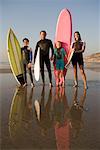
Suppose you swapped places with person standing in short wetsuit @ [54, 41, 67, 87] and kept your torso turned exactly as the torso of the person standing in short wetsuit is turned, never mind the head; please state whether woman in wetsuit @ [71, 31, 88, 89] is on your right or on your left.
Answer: on your left

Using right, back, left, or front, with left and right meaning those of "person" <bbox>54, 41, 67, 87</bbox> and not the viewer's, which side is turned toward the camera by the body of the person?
front

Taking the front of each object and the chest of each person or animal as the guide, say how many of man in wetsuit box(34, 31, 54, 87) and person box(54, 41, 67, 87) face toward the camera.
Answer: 2

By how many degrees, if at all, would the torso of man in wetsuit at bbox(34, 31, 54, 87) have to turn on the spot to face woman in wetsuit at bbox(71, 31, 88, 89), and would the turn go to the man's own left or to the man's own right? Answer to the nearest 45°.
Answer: approximately 90° to the man's own left

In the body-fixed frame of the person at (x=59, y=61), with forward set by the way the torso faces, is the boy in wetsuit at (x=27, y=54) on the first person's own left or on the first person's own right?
on the first person's own right

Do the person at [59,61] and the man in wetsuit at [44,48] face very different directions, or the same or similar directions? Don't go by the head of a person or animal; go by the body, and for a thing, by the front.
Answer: same or similar directions

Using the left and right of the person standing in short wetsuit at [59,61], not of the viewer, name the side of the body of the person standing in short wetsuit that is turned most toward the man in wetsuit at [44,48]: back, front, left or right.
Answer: right

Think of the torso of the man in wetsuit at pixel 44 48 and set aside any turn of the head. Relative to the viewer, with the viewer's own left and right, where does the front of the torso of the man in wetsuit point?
facing the viewer
